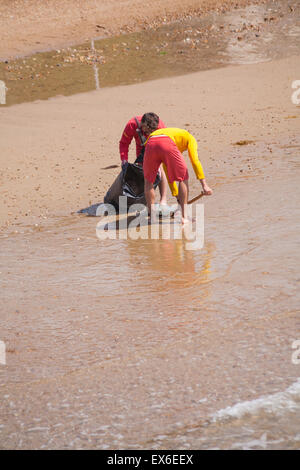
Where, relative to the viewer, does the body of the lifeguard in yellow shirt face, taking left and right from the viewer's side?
facing away from the viewer and to the right of the viewer

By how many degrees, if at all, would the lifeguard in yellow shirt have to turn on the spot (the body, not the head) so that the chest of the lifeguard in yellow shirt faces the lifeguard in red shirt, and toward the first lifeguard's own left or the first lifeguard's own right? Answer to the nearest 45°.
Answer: approximately 90° to the first lifeguard's own left
